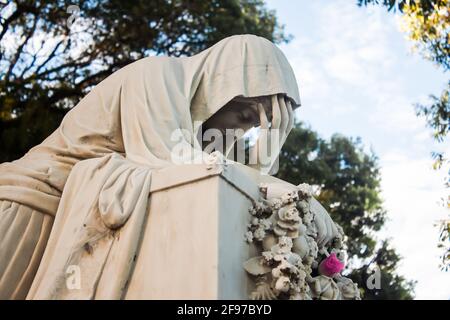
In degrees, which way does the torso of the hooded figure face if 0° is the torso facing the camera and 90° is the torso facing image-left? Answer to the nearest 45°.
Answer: approximately 270°

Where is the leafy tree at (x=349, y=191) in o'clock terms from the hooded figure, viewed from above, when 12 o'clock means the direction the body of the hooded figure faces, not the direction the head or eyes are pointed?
The leafy tree is roughly at 10 o'clock from the hooded figure.
